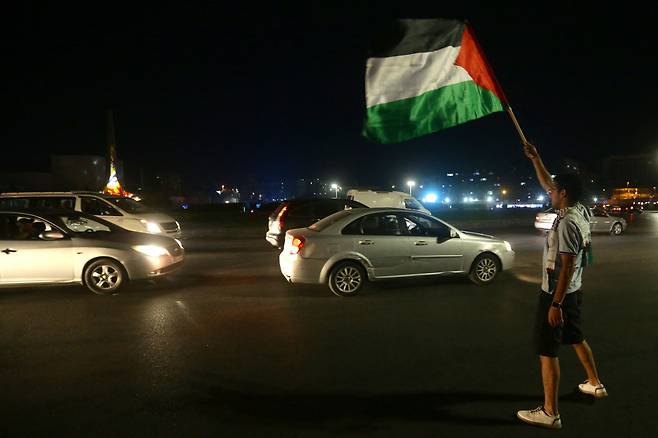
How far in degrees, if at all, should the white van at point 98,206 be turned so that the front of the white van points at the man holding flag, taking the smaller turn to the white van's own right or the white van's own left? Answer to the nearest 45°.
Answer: approximately 45° to the white van's own right

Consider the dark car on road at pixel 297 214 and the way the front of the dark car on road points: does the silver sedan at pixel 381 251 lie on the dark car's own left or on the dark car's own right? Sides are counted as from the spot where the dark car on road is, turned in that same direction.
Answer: on the dark car's own right

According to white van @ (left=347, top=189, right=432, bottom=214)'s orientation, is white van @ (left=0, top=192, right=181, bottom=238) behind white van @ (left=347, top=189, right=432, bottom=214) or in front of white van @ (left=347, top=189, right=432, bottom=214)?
behind

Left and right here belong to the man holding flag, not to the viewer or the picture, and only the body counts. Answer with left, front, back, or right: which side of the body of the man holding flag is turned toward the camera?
left

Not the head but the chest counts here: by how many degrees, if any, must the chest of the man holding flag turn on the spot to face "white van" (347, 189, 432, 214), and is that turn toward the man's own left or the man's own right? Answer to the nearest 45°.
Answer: approximately 90° to the man's own right

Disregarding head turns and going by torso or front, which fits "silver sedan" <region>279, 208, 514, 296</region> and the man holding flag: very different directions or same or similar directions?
very different directions

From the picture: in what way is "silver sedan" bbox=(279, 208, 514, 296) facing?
to the viewer's right

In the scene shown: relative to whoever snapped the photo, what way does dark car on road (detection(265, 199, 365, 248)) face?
facing away from the viewer and to the right of the viewer

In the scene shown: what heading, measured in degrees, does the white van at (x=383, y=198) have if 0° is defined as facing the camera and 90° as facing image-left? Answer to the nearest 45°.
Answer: approximately 270°
